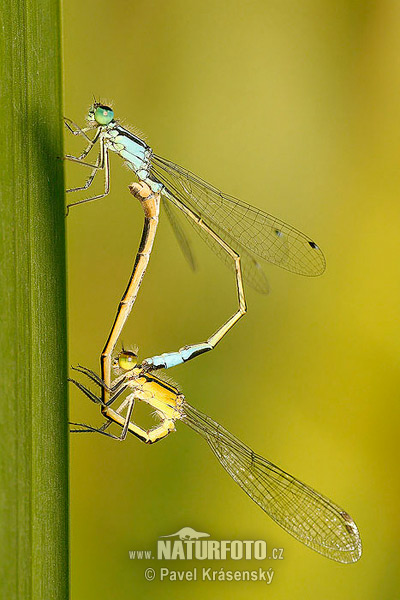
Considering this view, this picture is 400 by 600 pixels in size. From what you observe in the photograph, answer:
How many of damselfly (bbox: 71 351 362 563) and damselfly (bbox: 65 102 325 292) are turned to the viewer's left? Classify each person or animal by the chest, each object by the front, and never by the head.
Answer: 2

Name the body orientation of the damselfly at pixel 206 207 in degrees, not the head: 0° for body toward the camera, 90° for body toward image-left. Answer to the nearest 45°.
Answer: approximately 90°

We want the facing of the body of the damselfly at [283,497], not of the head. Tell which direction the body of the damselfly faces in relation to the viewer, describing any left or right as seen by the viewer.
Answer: facing to the left of the viewer
